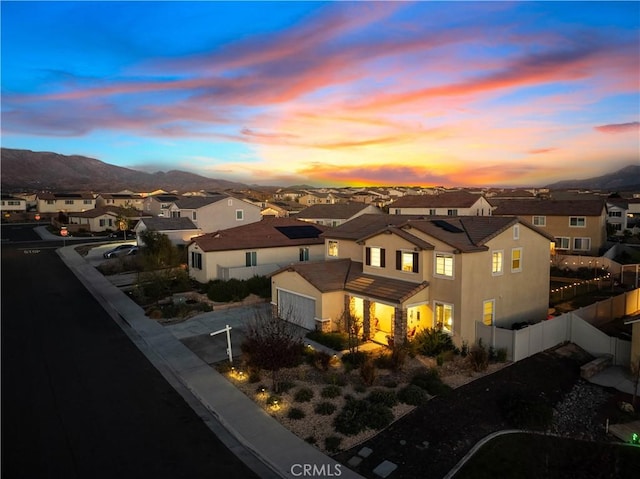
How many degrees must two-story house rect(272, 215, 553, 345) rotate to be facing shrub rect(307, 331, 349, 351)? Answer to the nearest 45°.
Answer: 0° — it already faces it

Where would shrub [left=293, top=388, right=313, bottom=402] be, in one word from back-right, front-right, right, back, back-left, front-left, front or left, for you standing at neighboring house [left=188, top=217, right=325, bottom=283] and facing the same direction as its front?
front-left

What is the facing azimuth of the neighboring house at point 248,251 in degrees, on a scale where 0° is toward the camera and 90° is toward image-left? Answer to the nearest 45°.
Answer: approximately 45°

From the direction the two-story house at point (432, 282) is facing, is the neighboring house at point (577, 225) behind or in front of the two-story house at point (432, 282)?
behind

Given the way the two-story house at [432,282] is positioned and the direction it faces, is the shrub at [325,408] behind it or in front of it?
in front

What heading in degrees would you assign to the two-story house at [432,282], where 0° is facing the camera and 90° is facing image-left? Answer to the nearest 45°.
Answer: approximately 45°

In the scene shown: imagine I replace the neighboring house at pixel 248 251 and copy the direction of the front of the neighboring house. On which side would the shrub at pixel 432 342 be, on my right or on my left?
on my left

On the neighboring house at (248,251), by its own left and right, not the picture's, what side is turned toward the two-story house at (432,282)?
left

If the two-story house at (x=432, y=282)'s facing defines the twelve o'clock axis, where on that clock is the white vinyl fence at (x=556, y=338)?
The white vinyl fence is roughly at 8 o'clock from the two-story house.

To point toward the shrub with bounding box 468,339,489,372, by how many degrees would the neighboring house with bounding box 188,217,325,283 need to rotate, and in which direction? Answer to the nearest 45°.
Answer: approximately 90° to its left
